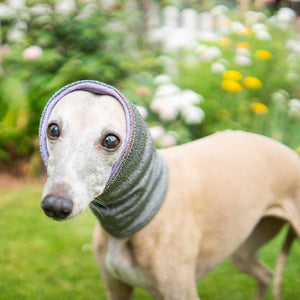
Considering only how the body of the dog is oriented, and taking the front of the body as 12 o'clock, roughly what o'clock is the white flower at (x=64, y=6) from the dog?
The white flower is roughly at 4 o'clock from the dog.

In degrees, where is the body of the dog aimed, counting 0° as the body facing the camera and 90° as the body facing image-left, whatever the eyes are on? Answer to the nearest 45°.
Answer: approximately 45°

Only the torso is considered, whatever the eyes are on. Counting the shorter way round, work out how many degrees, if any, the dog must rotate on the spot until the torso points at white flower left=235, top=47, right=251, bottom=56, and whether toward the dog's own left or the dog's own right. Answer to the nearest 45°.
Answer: approximately 135° to the dog's own right

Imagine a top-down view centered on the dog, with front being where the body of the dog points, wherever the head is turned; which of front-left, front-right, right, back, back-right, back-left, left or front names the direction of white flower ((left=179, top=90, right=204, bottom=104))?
back-right

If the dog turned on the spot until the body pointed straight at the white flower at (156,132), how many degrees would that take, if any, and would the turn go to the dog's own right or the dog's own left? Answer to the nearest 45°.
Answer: approximately 135° to the dog's own right

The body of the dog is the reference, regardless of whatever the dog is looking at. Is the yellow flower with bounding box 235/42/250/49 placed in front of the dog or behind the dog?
behind

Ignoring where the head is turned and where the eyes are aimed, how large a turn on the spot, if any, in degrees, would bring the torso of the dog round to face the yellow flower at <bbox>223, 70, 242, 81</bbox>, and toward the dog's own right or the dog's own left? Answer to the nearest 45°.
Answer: approximately 135° to the dog's own right

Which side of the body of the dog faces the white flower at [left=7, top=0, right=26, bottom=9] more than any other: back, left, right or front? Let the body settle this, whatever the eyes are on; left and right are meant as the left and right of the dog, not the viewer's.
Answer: right

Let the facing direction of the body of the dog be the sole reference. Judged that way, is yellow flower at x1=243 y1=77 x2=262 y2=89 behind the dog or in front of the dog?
behind

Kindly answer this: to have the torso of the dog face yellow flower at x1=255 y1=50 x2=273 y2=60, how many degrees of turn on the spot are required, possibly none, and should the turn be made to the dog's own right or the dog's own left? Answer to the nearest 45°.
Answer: approximately 135° to the dog's own right

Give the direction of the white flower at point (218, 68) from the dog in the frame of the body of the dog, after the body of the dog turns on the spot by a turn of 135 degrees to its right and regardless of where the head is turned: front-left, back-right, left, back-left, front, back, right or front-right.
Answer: front

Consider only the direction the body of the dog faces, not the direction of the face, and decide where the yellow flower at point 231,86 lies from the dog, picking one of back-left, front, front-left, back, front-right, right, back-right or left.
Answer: back-right
